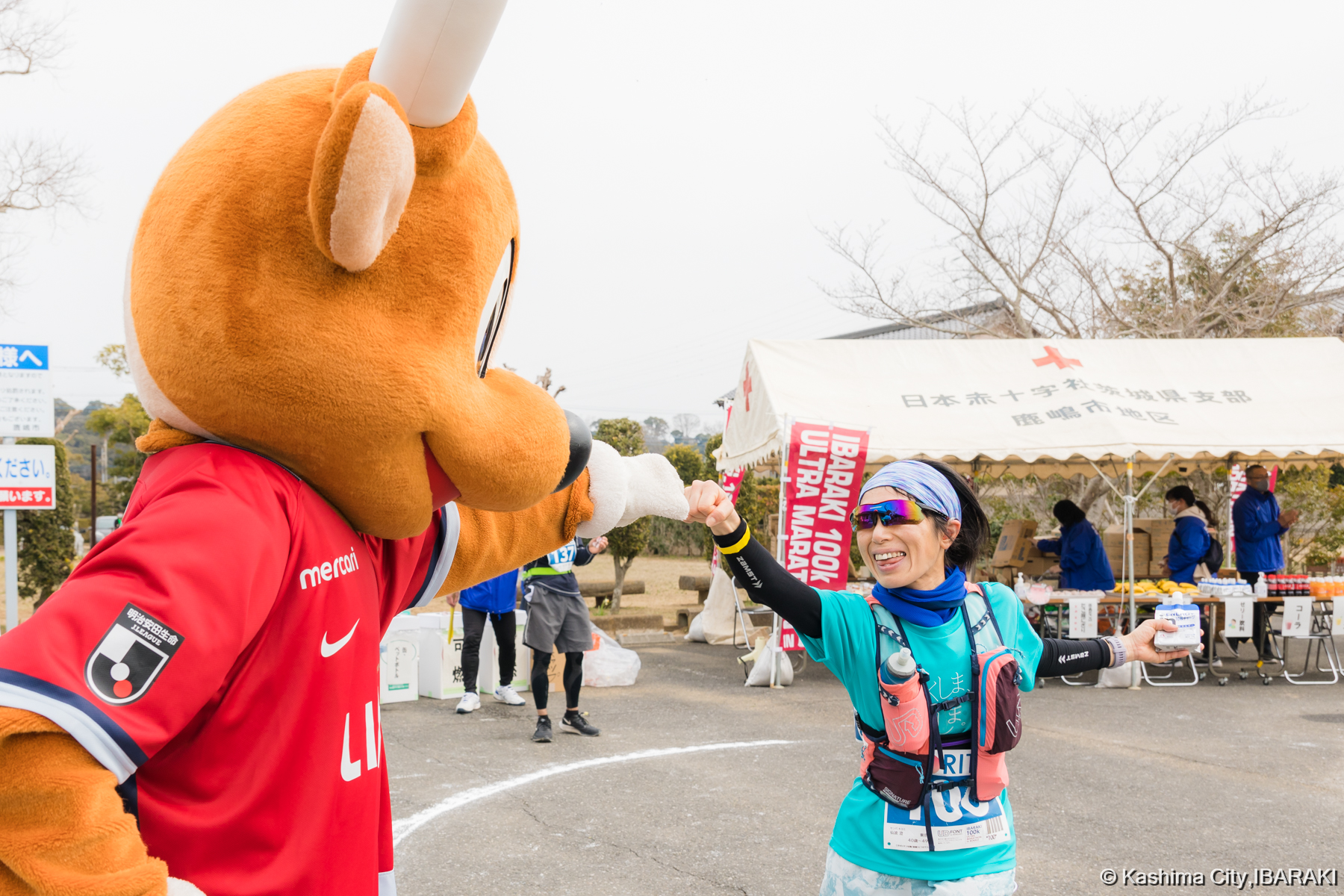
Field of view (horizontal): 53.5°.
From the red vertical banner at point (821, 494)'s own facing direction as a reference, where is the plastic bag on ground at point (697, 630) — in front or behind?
behind

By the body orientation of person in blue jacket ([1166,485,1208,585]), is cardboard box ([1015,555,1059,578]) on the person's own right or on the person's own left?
on the person's own right

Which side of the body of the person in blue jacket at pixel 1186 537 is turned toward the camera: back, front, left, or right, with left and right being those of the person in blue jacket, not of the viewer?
left

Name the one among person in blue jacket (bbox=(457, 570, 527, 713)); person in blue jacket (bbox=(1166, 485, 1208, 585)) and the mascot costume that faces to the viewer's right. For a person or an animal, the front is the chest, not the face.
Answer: the mascot costume

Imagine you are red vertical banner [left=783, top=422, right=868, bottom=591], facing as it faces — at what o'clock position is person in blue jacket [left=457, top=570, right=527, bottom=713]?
The person in blue jacket is roughly at 2 o'clock from the red vertical banner.

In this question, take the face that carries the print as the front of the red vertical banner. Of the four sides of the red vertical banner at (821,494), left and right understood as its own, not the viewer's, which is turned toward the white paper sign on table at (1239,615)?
left

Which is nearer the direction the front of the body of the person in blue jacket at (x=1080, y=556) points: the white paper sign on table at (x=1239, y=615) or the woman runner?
the woman runner

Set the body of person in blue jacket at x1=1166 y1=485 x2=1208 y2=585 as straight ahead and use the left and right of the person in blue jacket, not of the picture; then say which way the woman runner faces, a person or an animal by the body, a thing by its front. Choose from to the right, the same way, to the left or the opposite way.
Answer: to the left
